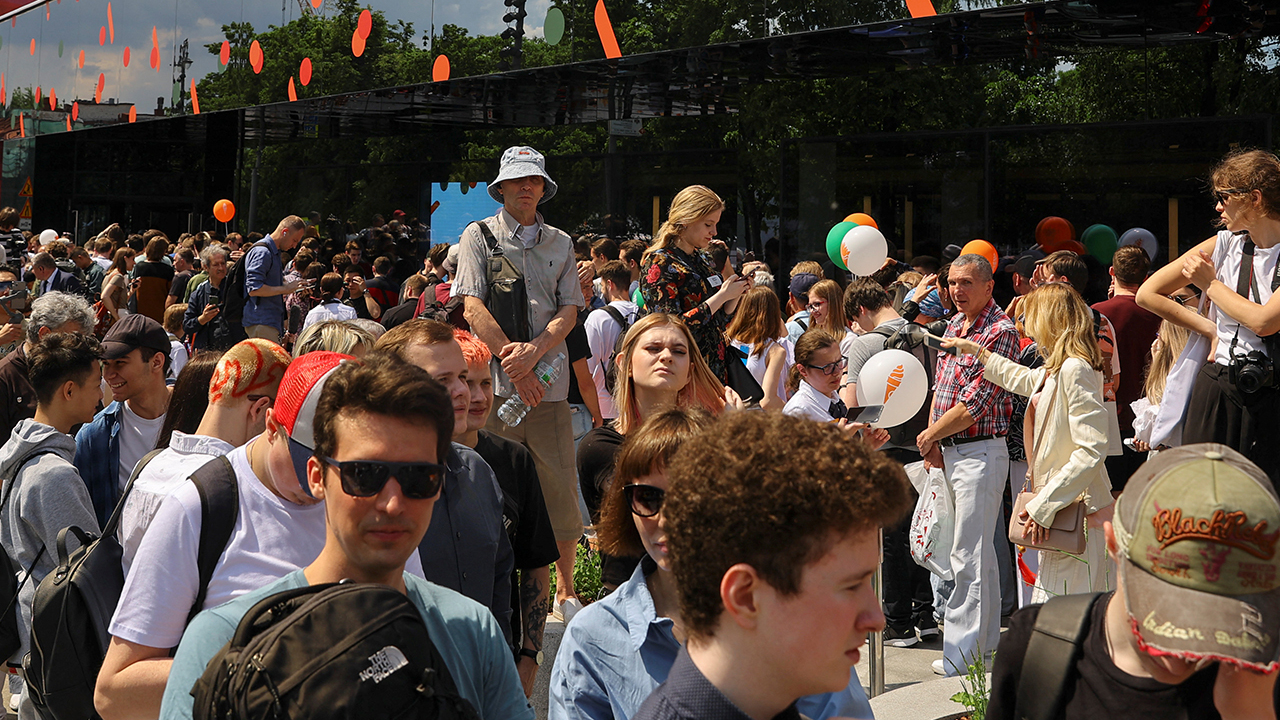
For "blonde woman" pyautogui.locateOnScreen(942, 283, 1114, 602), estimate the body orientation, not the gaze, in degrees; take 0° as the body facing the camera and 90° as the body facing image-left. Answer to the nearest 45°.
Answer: approximately 90°

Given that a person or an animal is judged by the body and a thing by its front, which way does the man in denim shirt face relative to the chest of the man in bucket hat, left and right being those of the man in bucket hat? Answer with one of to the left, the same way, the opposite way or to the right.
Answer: to the left

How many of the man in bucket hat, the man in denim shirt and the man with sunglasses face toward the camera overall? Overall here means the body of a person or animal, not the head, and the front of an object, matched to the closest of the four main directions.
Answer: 2

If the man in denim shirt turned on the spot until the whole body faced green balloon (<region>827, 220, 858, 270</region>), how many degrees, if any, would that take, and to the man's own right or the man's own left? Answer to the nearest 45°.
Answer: approximately 45° to the man's own right

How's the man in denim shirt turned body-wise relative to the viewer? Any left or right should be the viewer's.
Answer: facing to the right of the viewer

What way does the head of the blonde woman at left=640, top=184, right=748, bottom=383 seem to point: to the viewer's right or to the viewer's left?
to the viewer's right

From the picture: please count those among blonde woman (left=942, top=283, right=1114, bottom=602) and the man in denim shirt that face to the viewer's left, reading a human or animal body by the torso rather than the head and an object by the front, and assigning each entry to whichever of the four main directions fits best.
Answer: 1

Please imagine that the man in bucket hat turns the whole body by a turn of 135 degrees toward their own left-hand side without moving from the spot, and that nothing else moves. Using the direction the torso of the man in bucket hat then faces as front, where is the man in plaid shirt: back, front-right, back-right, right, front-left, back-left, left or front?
front-right

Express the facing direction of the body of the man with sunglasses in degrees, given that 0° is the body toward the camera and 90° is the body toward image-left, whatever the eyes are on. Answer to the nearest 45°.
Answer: approximately 0°

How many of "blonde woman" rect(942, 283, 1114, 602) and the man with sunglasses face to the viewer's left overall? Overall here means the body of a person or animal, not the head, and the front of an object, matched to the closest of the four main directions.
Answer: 1

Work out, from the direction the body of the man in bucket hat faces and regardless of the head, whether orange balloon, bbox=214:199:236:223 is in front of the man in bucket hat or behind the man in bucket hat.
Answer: behind

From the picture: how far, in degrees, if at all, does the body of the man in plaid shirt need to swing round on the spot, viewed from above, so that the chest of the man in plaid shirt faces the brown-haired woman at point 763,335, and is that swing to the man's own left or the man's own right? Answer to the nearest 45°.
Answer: approximately 90° to the man's own right
